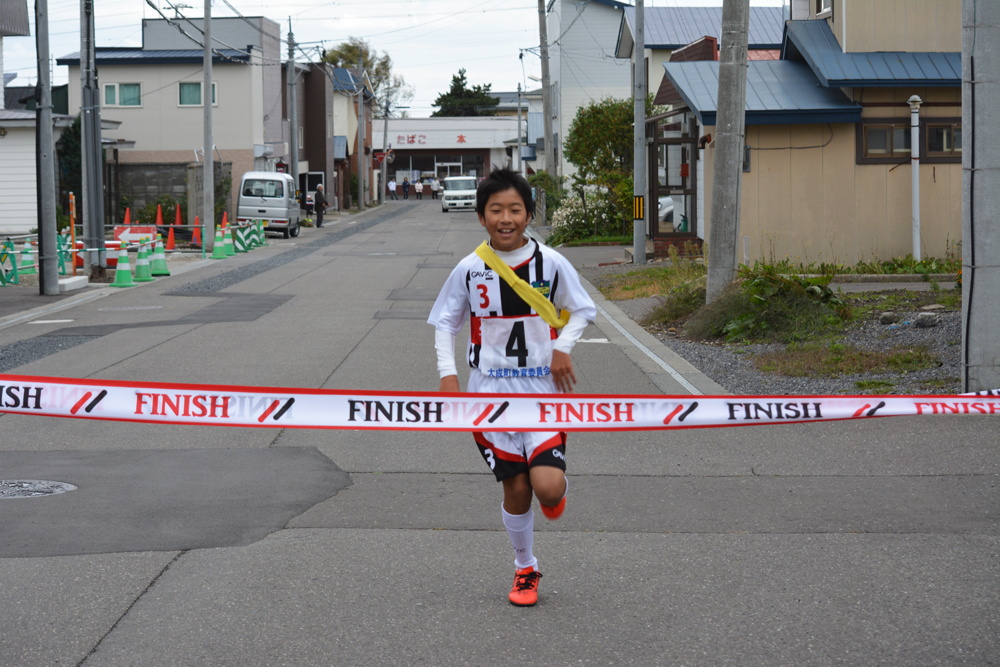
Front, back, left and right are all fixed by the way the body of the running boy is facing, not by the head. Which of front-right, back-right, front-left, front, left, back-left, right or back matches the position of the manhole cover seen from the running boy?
back-right

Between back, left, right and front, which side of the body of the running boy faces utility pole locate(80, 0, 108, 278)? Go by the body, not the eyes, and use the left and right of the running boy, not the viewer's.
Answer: back

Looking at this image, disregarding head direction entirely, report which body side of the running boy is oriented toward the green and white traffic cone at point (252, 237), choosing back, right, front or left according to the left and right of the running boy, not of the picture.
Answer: back

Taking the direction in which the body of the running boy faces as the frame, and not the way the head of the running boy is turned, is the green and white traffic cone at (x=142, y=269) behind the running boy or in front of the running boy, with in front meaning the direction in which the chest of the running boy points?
behind

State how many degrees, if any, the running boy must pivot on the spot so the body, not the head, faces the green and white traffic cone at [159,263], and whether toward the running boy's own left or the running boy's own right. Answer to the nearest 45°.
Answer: approximately 180°

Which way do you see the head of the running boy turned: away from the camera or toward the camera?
toward the camera

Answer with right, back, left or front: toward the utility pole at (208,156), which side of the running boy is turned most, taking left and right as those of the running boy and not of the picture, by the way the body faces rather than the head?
back

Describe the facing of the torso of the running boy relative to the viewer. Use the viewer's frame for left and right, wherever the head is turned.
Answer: facing the viewer

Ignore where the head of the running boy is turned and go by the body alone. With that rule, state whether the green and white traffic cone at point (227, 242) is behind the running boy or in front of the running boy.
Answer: behind
